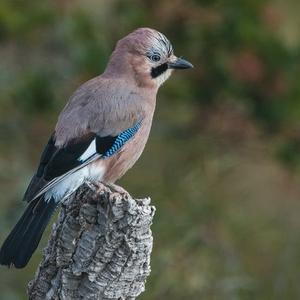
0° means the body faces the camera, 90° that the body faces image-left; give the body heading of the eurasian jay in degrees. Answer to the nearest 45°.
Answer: approximately 270°
